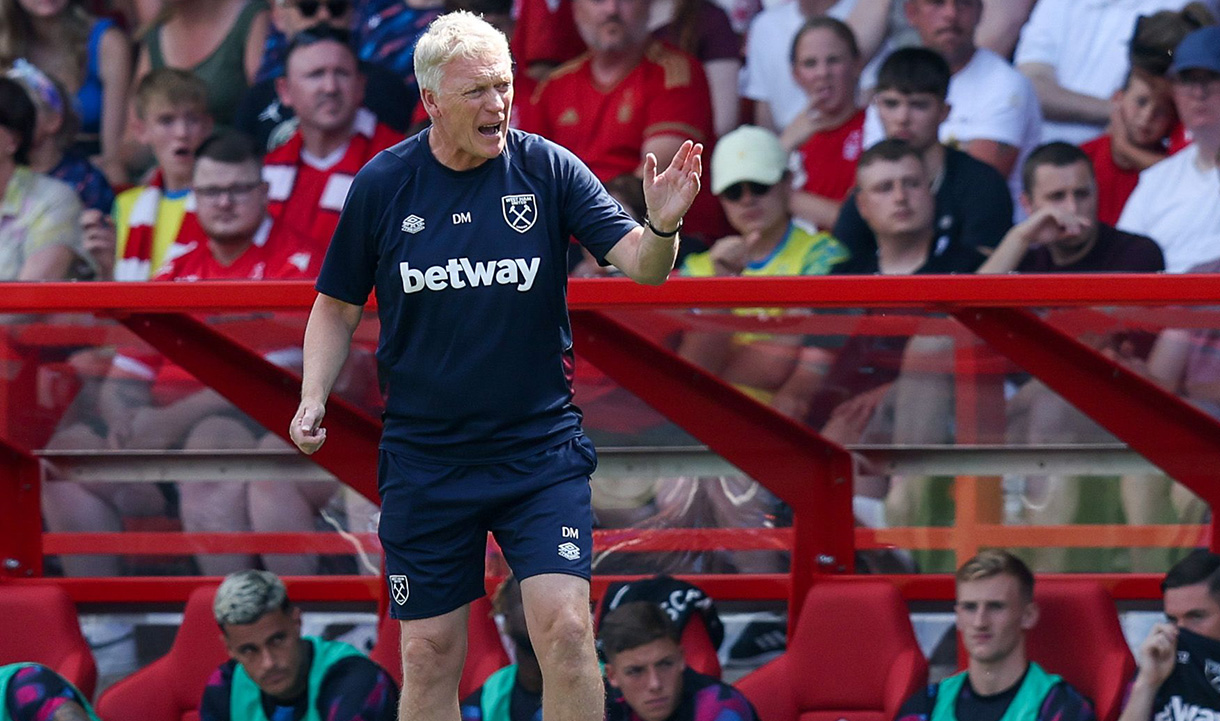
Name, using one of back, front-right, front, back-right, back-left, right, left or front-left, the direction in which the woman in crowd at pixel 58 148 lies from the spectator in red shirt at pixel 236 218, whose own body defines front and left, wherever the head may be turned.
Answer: back-right

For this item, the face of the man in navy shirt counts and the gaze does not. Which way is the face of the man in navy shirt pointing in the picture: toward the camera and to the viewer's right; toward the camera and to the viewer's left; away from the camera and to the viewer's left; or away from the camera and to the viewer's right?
toward the camera and to the viewer's right

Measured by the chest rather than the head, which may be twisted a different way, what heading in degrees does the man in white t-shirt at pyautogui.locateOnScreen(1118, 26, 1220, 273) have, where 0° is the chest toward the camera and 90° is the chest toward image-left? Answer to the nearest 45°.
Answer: approximately 0°

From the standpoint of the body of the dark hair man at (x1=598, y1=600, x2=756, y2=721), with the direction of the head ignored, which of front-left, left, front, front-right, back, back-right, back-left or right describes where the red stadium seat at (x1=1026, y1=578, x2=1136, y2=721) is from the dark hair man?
left

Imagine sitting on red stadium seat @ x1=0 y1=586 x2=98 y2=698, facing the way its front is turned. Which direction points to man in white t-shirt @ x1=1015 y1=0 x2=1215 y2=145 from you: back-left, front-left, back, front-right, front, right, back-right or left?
left

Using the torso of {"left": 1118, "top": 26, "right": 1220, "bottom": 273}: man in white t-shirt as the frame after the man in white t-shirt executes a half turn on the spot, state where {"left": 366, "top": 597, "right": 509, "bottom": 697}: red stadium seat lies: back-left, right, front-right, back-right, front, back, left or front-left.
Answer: back-left

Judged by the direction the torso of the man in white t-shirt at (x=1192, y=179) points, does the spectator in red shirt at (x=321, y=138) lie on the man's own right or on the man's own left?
on the man's own right

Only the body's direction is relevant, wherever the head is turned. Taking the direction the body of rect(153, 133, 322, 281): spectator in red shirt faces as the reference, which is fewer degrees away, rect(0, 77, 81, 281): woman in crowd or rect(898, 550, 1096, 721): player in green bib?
the player in green bib

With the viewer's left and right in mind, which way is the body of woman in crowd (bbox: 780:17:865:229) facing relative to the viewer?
facing the viewer

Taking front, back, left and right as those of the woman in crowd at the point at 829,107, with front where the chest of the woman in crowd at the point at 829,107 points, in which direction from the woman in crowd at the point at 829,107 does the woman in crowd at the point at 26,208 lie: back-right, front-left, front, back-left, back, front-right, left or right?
right

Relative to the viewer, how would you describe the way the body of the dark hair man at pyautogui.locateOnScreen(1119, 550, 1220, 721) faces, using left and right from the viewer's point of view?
facing the viewer and to the left of the viewer

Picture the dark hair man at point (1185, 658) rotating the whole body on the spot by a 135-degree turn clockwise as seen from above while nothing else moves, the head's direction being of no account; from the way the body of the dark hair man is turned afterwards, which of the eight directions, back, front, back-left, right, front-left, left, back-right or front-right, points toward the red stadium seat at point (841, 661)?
left
